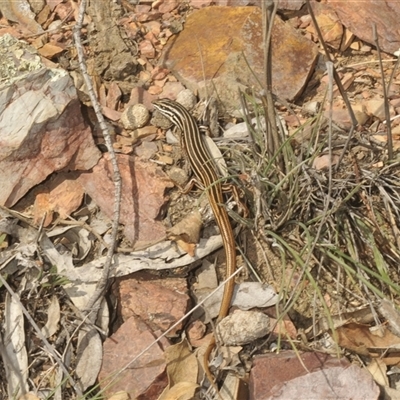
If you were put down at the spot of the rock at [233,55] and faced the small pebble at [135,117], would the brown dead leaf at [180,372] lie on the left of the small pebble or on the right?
left

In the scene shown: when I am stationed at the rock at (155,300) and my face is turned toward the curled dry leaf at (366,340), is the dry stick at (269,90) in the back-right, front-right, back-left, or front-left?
front-left

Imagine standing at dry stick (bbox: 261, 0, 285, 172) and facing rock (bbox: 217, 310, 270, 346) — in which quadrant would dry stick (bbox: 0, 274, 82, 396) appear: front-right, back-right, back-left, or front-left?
front-right

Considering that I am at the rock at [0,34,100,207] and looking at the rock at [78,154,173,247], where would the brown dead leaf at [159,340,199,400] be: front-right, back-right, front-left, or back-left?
front-right

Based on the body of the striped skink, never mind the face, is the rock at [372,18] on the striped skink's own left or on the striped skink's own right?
on the striped skink's own right

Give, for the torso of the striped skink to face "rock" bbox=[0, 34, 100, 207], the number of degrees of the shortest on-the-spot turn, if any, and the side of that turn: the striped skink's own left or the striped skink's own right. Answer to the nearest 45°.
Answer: approximately 45° to the striped skink's own left

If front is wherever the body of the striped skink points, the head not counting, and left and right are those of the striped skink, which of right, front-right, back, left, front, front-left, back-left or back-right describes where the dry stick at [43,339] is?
left

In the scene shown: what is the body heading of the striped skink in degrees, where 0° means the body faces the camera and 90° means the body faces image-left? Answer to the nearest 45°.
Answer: approximately 135°

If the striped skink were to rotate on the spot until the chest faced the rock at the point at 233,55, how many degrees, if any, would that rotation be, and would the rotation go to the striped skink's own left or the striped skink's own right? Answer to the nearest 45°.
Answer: approximately 90° to the striped skink's own right

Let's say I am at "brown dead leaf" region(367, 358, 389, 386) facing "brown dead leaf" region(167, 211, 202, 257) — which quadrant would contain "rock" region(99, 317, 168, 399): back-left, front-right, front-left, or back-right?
front-left

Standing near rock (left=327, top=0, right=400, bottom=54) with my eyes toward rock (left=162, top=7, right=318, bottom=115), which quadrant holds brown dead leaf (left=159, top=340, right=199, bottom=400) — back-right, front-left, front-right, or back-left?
front-left

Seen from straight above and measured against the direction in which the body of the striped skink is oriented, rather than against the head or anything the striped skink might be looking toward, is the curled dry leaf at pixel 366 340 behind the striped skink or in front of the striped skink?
behind
